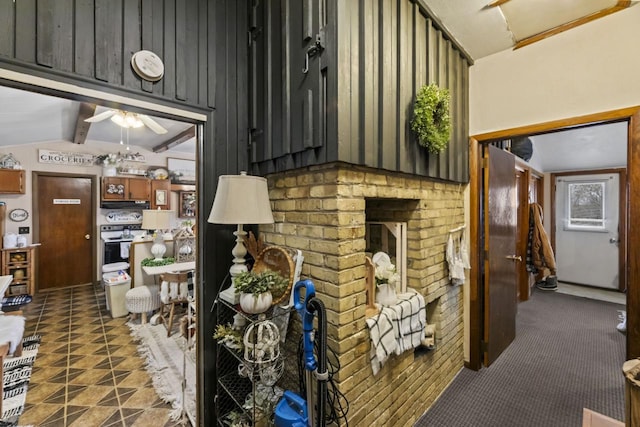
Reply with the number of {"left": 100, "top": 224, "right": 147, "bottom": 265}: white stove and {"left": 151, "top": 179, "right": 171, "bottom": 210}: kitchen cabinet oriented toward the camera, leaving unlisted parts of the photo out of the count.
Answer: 2

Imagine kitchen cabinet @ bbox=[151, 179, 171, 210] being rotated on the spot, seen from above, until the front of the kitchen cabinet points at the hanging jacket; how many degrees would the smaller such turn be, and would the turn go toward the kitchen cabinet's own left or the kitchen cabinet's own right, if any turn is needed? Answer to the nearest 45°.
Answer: approximately 45° to the kitchen cabinet's own left

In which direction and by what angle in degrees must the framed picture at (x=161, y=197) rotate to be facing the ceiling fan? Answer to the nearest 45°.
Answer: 0° — it already faces it

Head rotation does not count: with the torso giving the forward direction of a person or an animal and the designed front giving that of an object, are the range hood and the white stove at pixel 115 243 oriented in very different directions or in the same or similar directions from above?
same or similar directions

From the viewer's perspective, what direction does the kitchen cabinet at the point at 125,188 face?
toward the camera

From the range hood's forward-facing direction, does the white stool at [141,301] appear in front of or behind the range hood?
in front

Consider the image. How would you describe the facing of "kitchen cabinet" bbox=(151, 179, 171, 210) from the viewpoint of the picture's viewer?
facing the viewer

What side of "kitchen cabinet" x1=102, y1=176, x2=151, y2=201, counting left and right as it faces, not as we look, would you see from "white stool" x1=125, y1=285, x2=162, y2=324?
front

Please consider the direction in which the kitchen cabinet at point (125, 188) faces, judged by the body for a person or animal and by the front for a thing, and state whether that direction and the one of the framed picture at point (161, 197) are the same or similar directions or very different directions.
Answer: same or similar directions

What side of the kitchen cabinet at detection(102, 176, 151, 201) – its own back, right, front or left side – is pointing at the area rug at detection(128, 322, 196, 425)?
front

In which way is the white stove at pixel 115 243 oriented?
toward the camera

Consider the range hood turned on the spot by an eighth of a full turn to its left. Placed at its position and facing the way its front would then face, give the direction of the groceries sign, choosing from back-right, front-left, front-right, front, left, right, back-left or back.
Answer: back-right

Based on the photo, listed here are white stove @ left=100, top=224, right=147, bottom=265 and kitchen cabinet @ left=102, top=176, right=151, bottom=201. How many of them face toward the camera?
2

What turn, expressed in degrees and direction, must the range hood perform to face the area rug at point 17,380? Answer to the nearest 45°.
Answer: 0° — it already faces it

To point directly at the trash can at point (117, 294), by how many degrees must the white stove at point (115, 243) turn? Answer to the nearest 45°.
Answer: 0° — it already faces it

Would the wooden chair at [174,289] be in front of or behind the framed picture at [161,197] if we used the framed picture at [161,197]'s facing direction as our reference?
in front

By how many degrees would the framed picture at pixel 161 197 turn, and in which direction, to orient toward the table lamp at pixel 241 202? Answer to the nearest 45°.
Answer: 0° — it already faces it

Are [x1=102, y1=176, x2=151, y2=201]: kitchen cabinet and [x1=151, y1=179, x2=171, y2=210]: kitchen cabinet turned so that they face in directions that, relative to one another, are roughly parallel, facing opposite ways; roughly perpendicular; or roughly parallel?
roughly parallel
